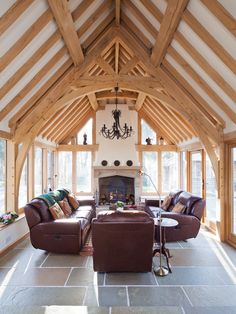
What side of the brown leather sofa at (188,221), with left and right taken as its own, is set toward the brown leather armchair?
front

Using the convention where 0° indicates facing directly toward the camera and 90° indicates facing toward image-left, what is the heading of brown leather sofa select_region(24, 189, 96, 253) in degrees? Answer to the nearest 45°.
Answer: approximately 315°

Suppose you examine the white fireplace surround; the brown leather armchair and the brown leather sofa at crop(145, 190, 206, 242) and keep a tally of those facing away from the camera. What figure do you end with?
1

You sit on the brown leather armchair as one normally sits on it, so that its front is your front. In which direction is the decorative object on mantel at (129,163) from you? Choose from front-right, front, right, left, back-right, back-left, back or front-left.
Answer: front

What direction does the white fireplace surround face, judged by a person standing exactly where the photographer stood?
facing the viewer

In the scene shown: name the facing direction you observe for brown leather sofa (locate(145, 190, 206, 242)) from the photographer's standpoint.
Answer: facing the viewer and to the left of the viewer

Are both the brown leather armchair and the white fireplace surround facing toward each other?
yes

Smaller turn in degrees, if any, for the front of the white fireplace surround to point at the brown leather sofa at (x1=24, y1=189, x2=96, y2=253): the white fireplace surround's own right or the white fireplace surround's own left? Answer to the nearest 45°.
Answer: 0° — it already faces it

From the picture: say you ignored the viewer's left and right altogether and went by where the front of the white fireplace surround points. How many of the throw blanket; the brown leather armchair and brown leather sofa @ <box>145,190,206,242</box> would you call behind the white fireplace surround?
0

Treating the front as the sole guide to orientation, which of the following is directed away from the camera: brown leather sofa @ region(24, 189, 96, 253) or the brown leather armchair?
the brown leather armchair

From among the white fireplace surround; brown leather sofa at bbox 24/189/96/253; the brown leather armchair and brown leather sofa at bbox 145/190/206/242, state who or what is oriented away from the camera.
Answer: the brown leather armchair

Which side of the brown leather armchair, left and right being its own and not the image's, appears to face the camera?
back

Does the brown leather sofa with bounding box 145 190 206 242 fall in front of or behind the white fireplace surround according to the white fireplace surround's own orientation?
in front

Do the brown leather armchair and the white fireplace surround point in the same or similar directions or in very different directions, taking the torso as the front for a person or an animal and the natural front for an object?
very different directions

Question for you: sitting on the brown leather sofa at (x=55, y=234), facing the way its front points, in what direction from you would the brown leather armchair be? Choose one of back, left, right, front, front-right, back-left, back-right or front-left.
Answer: front

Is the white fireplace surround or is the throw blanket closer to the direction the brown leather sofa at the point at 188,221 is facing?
the throw blanket

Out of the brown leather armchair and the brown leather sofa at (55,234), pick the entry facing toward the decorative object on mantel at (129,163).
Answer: the brown leather armchair

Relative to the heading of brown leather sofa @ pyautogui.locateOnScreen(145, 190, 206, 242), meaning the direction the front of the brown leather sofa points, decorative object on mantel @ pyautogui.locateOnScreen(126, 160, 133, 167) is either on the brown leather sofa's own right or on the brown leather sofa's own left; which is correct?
on the brown leather sofa's own right

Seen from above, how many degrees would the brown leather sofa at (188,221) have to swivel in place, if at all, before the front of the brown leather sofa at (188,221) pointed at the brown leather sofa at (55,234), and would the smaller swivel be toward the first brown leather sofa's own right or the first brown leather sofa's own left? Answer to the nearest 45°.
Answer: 0° — it already faces it

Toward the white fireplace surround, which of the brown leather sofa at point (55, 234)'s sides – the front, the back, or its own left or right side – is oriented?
left

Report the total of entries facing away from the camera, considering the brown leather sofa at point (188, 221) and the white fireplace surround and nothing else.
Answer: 0

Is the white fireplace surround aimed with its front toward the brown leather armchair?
yes
